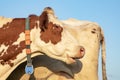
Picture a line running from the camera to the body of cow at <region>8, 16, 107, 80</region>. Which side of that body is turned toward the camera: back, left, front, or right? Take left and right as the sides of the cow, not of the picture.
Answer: left

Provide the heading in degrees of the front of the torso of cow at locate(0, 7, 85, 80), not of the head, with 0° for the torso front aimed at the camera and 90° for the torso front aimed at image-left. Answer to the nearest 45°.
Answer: approximately 270°
